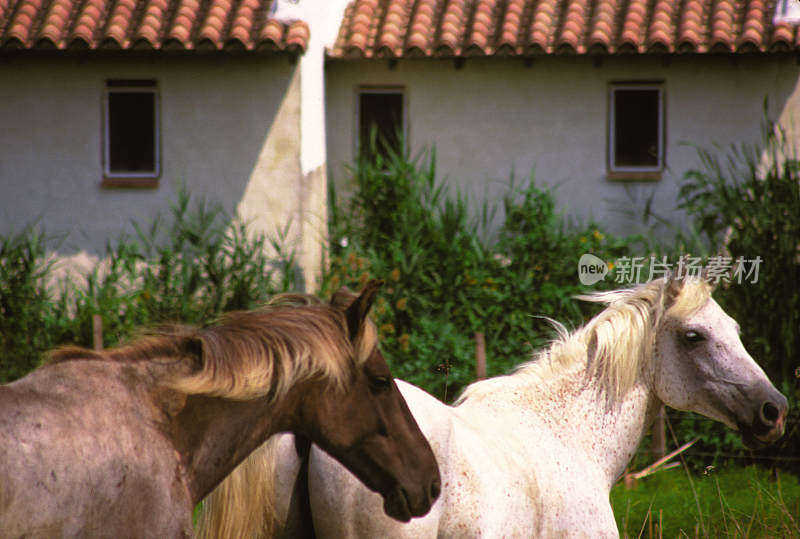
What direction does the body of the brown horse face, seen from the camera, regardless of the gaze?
to the viewer's right

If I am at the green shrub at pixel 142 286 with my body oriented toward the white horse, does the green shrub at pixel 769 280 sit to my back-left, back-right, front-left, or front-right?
front-left

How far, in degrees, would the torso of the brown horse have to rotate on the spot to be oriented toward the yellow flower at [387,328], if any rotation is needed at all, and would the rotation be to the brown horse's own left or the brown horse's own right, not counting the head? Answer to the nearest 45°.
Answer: approximately 90° to the brown horse's own left

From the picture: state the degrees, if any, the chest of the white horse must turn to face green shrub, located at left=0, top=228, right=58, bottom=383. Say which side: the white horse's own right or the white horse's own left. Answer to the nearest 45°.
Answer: approximately 135° to the white horse's own left

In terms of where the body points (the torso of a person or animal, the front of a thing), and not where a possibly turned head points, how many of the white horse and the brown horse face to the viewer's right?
2

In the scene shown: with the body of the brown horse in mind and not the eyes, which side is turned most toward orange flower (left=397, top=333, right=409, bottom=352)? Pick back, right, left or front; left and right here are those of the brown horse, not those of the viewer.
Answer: left

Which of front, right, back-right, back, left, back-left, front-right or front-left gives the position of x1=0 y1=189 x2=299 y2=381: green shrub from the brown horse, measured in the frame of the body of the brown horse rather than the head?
left

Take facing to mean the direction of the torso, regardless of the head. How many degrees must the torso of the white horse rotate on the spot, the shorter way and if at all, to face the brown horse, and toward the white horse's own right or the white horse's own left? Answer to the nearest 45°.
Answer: approximately 135° to the white horse's own right

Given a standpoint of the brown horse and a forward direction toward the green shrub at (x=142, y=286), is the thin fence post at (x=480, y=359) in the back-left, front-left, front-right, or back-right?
front-right

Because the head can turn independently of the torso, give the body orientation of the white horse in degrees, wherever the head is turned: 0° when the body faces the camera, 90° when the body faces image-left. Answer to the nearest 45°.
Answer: approximately 270°

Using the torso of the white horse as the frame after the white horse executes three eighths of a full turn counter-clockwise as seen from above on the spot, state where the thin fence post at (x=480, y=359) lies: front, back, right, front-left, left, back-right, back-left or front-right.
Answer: front-right

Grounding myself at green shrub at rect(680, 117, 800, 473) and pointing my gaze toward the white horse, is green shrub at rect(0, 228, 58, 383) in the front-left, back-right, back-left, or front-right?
front-right

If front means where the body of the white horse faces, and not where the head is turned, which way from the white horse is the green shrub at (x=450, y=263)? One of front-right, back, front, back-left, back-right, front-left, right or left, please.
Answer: left

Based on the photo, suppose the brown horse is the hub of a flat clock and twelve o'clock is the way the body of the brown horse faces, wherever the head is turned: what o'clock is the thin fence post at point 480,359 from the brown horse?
The thin fence post is roughly at 10 o'clock from the brown horse.
